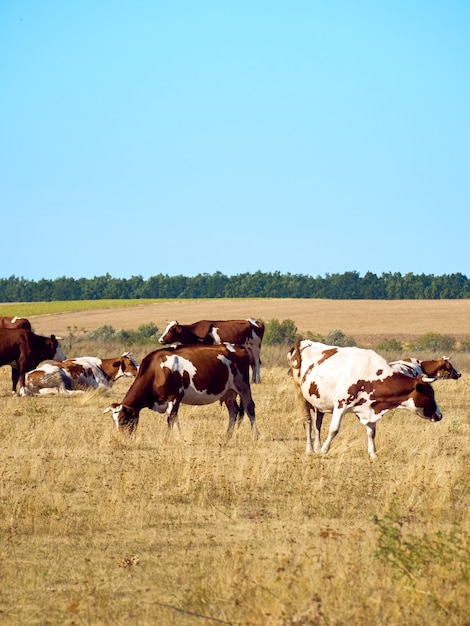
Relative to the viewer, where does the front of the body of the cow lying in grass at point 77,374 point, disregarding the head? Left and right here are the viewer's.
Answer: facing to the right of the viewer

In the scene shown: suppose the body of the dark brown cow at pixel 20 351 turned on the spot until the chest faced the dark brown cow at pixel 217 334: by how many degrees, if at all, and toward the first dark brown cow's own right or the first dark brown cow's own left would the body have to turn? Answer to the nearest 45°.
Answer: approximately 45° to the first dark brown cow's own left

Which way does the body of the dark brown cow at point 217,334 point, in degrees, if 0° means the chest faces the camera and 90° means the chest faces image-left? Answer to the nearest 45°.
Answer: approximately 90°

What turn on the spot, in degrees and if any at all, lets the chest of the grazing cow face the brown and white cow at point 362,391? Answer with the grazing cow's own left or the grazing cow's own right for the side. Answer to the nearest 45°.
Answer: approximately 135° to the grazing cow's own left

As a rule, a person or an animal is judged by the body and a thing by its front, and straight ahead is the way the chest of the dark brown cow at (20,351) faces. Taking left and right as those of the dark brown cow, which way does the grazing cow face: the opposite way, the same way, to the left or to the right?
the opposite way

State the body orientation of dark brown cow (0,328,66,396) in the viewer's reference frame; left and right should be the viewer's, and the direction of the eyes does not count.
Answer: facing to the right of the viewer

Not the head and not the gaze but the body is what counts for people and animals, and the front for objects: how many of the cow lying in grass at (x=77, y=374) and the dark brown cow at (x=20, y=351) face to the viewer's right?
2

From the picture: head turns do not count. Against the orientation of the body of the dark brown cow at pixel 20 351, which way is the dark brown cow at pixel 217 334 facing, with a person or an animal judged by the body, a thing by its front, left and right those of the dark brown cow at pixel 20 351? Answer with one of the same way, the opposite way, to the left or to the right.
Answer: the opposite way

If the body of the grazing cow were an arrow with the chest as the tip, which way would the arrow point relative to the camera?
to the viewer's left

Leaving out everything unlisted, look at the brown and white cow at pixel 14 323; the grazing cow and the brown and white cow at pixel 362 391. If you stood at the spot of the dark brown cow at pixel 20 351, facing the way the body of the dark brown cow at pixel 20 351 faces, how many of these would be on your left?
1

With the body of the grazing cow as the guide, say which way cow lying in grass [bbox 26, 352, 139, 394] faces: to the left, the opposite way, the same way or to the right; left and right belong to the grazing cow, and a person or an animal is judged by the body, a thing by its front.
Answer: the opposite way

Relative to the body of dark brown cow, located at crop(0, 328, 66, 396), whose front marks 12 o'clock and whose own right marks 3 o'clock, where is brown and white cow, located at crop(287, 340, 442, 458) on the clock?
The brown and white cow is roughly at 2 o'clock from the dark brown cow.

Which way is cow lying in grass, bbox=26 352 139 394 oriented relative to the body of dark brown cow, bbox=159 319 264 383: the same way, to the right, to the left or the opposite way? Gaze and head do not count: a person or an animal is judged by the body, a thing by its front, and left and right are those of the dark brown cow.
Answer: the opposite way

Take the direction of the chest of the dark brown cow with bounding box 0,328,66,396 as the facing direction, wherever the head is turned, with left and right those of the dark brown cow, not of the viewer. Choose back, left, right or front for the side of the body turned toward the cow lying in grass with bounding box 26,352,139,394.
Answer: front

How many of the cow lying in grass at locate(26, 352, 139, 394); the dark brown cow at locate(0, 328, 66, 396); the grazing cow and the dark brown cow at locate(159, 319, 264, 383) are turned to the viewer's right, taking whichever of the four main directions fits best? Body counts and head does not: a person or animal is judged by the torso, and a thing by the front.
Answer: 2
